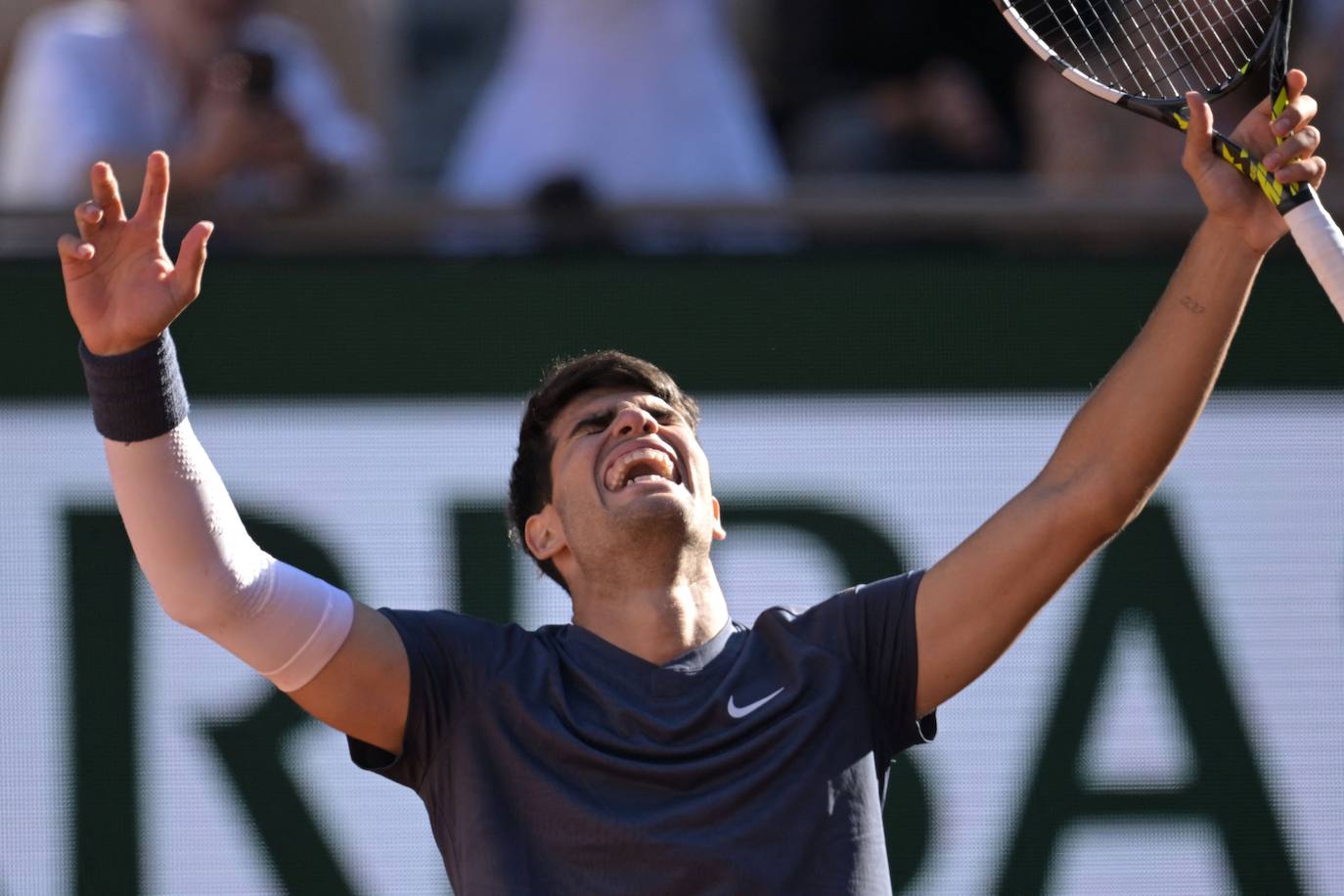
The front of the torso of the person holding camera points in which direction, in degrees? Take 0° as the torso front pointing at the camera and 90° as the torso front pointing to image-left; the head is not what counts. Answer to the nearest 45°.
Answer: approximately 315°

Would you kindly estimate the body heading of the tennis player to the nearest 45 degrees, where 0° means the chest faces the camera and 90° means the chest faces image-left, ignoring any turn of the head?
approximately 0°

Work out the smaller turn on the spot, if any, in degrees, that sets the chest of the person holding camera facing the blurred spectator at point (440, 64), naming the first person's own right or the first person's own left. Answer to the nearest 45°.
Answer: approximately 90° to the first person's own left

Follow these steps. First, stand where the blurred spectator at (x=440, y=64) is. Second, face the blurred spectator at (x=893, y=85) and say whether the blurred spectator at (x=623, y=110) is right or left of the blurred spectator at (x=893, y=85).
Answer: right

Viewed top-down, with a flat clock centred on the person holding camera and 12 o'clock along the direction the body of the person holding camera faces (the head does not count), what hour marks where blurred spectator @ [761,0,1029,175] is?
The blurred spectator is roughly at 10 o'clock from the person holding camera.

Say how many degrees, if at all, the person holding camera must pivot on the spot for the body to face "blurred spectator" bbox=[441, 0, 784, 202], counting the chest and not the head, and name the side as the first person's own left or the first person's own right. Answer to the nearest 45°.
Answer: approximately 45° to the first person's own left
